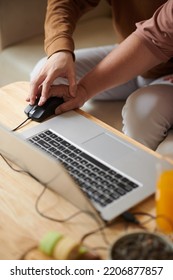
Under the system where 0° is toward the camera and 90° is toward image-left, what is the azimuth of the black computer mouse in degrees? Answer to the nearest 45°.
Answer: approximately 45°

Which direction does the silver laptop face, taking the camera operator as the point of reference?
facing away from the viewer and to the right of the viewer

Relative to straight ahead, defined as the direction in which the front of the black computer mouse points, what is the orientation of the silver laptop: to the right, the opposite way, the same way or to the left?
the opposite way
